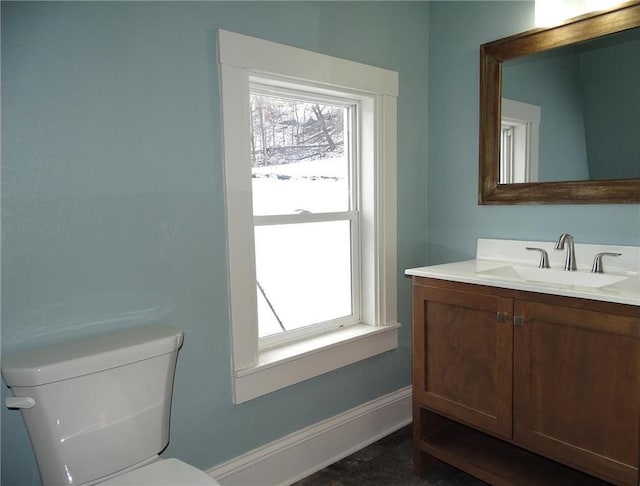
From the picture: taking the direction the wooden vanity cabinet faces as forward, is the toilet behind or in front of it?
in front

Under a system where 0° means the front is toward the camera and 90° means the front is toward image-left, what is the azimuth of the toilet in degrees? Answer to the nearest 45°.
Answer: approximately 315°

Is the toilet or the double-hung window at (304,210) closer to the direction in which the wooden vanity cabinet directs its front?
the toilet

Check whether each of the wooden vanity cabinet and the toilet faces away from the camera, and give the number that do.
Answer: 0

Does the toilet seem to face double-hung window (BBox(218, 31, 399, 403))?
no

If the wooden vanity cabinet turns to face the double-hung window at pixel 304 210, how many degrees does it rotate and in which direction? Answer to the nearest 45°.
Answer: approximately 45° to its right

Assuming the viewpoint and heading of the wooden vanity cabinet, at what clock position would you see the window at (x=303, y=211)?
The window is roughly at 2 o'clock from the wooden vanity cabinet.

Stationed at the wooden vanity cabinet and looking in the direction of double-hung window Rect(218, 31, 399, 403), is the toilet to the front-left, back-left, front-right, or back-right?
front-left

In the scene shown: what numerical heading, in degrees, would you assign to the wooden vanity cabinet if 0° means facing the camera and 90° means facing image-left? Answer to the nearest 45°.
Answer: approximately 45°

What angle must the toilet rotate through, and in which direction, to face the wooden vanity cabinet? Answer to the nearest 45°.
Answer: approximately 45° to its left
